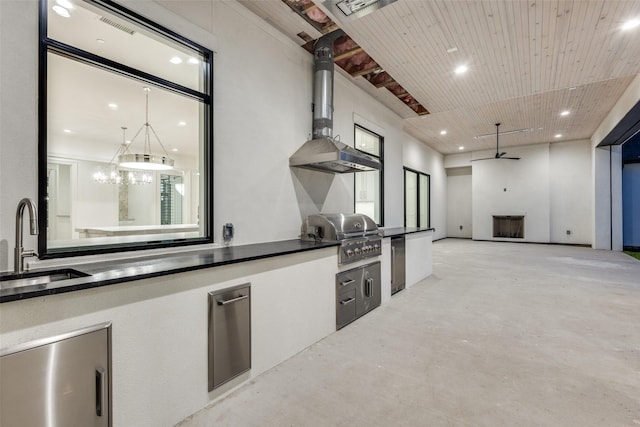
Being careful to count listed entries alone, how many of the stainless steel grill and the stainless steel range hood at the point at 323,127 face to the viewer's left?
0

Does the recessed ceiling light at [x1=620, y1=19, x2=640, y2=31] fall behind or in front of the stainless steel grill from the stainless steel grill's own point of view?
in front

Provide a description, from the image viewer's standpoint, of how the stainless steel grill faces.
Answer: facing the viewer and to the right of the viewer

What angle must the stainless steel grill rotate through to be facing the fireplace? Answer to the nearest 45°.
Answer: approximately 90° to its left

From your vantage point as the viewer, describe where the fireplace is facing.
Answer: facing the viewer

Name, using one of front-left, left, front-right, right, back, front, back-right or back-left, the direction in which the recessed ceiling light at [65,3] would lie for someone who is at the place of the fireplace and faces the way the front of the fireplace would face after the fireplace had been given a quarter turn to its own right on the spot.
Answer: left

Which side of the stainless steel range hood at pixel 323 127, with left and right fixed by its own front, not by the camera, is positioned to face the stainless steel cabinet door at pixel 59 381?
right

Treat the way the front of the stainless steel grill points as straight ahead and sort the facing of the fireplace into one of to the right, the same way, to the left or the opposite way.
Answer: to the right

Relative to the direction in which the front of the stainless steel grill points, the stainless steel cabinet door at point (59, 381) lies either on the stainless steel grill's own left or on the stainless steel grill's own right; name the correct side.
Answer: on the stainless steel grill's own right

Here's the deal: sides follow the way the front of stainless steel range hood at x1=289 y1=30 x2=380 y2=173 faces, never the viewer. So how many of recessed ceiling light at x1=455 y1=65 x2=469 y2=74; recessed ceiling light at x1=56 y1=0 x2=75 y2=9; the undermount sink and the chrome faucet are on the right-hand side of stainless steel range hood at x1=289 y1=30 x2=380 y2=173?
3

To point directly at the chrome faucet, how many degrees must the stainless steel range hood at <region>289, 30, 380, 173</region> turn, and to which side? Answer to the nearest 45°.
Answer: approximately 90° to its right

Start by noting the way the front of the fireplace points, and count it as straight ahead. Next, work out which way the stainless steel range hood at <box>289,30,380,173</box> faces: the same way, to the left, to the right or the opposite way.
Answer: to the left
